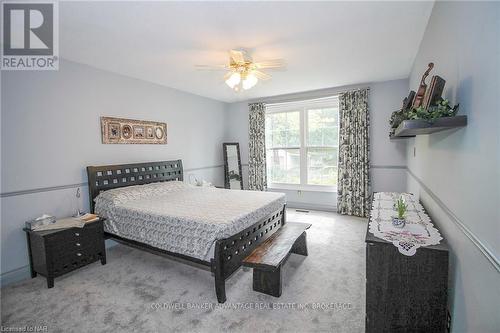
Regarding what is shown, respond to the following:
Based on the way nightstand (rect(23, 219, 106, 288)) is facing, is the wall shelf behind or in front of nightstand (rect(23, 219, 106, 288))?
in front

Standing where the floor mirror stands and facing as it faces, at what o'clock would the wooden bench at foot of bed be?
The wooden bench at foot of bed is roughly at 12 o'clock from the floor mirror.

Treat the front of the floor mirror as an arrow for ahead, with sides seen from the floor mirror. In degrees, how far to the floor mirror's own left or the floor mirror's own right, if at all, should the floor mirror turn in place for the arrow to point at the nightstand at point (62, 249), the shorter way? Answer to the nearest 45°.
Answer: approximately 45° to the floor mirror's own right

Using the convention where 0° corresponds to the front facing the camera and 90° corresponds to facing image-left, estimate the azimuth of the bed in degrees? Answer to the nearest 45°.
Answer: approximately 315°

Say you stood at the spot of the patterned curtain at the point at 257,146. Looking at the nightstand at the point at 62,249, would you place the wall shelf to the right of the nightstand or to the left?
left

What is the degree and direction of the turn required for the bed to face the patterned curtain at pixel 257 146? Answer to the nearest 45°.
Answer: approximately 90° to its left

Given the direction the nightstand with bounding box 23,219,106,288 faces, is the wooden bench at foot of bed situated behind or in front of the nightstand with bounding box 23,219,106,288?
in front

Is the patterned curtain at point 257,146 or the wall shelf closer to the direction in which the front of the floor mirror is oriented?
the wall shelf

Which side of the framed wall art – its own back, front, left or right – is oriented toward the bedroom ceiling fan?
front

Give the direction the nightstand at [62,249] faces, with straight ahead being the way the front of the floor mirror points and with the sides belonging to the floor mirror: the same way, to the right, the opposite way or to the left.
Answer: to the left

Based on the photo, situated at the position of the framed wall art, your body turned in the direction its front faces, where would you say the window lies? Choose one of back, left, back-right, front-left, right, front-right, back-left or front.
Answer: front-left

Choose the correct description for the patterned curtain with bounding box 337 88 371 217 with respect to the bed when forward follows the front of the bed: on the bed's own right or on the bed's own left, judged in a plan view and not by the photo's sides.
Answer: on the bed's own left

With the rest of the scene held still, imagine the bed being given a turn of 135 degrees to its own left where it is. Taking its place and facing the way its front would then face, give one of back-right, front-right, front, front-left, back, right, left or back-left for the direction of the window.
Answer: front-right

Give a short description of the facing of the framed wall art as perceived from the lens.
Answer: facing the viewer and to the right of the viewer
